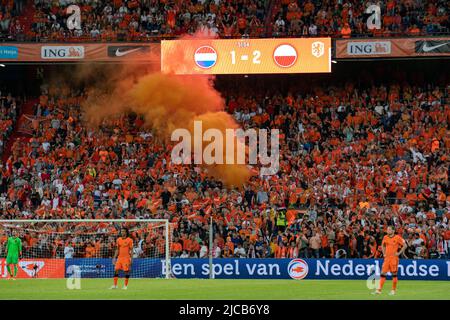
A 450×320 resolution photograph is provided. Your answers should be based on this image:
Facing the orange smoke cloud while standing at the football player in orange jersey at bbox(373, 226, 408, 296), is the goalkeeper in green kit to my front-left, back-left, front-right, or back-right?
front-left

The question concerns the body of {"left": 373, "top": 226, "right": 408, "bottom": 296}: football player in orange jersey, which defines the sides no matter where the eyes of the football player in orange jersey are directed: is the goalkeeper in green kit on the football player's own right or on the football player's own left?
on the football player's own right

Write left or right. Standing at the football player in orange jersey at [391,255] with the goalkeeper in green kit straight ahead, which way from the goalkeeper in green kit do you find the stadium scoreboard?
right

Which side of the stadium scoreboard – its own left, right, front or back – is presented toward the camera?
front

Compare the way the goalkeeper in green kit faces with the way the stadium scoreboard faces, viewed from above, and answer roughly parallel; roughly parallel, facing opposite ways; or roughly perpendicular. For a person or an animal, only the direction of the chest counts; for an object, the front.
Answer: roughly parallel

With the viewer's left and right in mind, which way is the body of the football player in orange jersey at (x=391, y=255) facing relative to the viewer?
facing the viewer and to the left of the viewer

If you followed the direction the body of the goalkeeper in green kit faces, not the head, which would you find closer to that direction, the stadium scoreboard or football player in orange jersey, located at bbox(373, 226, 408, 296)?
the football player in orange jersey

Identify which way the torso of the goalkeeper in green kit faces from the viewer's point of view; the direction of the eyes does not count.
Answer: toward the camera

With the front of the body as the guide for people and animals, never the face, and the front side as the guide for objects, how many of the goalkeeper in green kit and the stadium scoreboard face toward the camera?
2
